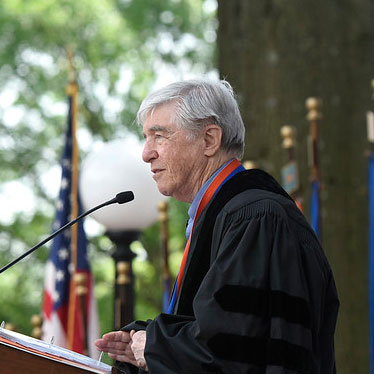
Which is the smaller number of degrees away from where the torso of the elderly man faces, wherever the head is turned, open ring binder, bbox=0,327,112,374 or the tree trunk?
the open ring binder

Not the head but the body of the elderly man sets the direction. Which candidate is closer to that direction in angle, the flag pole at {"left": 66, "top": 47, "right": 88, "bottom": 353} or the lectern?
the lectern

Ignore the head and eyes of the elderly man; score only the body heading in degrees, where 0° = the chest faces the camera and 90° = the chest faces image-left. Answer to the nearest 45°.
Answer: approximately 90°

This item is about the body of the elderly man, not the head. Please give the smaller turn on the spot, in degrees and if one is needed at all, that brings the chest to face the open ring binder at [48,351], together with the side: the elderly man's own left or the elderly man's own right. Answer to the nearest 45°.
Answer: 0° — they already face it

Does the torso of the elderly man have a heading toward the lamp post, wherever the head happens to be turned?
no

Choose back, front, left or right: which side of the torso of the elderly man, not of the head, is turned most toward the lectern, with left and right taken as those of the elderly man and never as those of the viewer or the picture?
front

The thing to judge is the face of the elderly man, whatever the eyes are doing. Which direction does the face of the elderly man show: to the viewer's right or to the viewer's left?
to the viewer's left

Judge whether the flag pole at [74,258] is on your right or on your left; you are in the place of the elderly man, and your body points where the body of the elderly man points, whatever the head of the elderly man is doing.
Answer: on your right
